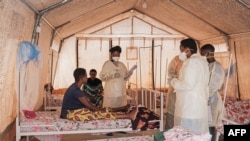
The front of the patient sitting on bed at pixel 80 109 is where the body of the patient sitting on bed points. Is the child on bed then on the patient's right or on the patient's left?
on the patient's left

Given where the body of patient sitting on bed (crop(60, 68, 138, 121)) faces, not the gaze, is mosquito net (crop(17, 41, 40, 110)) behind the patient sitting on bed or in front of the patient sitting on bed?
behind

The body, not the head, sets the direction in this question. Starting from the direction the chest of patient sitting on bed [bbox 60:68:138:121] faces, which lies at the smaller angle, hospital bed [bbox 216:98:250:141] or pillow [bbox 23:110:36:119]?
the hospital bed

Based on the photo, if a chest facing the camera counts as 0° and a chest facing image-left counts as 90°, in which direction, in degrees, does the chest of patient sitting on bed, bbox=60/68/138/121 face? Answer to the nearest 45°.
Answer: approximately 270°

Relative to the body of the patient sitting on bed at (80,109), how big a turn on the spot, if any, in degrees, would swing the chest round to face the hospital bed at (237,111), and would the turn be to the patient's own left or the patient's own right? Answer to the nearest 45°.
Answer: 0° — they already face it

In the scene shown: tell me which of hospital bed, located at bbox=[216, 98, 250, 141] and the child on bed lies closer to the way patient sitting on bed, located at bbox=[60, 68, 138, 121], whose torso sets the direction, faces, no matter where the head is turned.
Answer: the hospital bed

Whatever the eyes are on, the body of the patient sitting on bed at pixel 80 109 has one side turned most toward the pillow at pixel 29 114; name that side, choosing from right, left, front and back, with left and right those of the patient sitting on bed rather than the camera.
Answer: back
